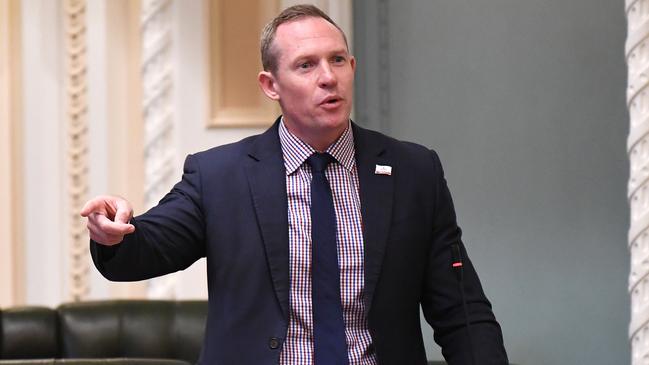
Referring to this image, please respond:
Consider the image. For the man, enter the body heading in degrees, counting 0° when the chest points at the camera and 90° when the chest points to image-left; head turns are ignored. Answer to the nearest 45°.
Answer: approximately 0°
